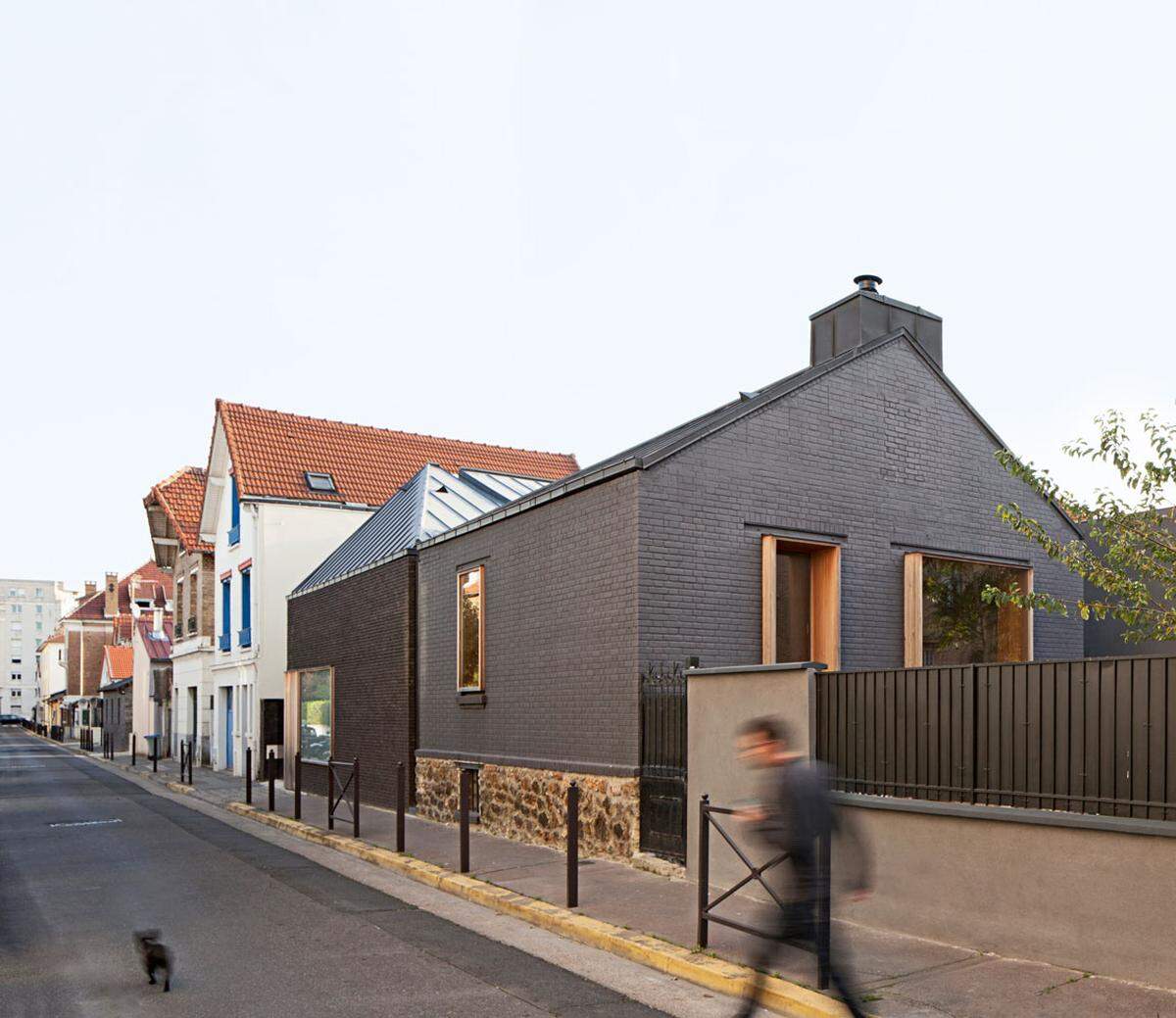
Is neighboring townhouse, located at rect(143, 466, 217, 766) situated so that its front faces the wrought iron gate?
no

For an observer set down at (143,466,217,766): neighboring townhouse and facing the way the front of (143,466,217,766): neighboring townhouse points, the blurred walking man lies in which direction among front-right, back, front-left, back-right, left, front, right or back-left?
left

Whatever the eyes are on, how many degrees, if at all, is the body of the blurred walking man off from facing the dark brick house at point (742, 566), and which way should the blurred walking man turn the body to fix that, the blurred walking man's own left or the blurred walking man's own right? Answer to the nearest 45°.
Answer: approximately 90° to the blurred walking man's own right

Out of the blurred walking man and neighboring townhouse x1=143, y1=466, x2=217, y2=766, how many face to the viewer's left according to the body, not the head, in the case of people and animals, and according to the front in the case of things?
2

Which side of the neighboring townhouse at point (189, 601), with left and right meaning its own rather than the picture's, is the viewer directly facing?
left

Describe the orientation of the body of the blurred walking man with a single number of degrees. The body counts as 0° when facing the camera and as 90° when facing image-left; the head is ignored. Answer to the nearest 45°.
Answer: approximately 90°

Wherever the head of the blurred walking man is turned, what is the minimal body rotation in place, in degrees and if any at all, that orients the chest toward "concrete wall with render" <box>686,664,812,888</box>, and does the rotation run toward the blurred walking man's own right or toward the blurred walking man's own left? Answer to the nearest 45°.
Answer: approximately 90° to the blurred walking man's own right

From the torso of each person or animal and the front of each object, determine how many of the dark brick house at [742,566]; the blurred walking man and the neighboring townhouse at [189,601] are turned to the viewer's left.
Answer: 2

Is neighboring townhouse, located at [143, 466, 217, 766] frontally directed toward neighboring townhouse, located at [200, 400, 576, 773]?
no
